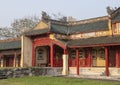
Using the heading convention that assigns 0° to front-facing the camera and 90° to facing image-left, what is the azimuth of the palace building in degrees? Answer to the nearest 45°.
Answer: approximately 45°
